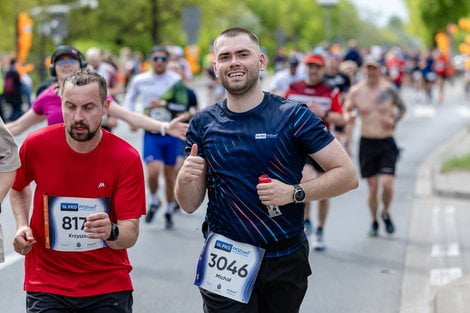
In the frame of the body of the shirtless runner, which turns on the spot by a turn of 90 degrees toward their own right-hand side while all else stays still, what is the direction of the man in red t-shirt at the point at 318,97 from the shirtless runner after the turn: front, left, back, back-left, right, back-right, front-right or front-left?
front-left

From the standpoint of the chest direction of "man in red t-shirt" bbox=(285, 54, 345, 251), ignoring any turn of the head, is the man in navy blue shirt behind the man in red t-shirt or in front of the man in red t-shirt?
in front

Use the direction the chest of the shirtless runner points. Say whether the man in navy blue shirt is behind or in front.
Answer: in front

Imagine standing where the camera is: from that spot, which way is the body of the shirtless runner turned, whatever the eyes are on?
toward the camera

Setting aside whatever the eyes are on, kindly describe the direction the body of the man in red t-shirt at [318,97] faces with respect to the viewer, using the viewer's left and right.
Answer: facing the viewer
